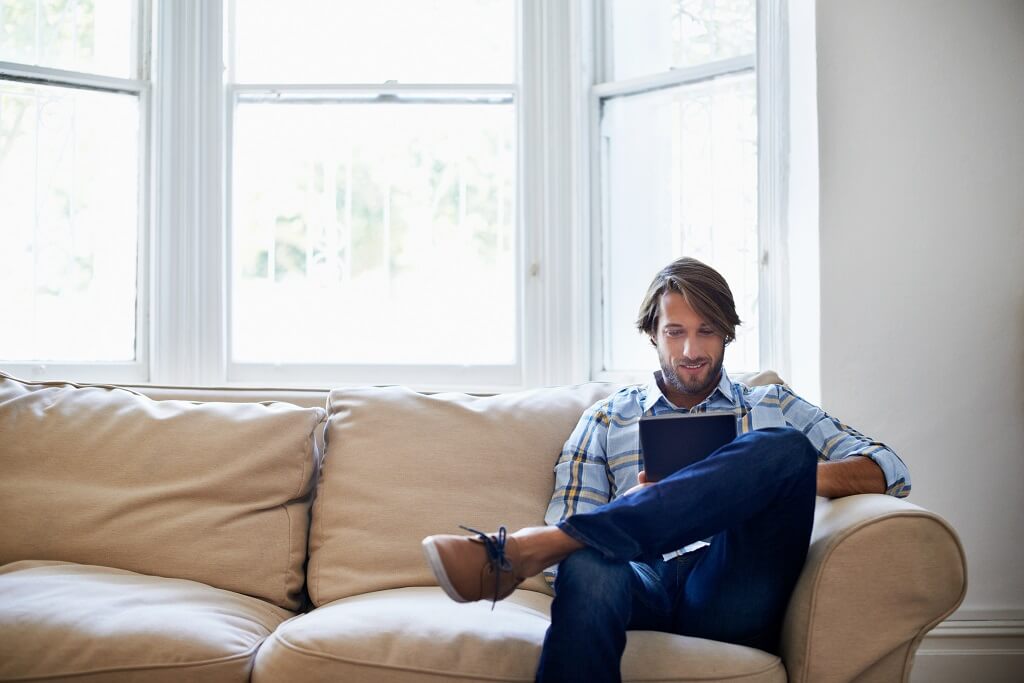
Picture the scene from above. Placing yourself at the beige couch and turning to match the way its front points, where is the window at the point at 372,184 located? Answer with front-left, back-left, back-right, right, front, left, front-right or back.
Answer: back

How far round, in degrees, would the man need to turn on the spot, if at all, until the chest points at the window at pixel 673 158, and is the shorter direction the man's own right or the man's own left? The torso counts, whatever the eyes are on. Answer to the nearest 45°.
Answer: approximately 180°

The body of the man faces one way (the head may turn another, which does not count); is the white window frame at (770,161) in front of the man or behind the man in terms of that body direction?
behind

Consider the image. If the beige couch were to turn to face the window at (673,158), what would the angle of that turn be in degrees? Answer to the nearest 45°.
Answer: approximately 135° to its left

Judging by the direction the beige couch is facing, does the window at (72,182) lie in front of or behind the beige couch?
behind

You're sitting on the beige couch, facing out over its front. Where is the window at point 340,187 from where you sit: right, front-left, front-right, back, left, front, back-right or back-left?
back

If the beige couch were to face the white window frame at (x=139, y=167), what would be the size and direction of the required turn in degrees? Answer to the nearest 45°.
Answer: approximately 135° to its right

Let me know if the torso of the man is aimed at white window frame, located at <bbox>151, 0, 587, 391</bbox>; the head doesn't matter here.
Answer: no

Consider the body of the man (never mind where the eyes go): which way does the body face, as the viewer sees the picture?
toward the camera

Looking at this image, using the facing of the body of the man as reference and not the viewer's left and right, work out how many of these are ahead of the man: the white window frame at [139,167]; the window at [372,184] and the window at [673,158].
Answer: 0

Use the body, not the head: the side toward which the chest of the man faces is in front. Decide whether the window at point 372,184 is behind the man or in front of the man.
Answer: behind
